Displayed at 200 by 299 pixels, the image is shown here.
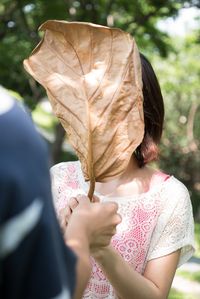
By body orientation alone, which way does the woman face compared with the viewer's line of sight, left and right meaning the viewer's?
facing the viewer and to the left of the viewer
